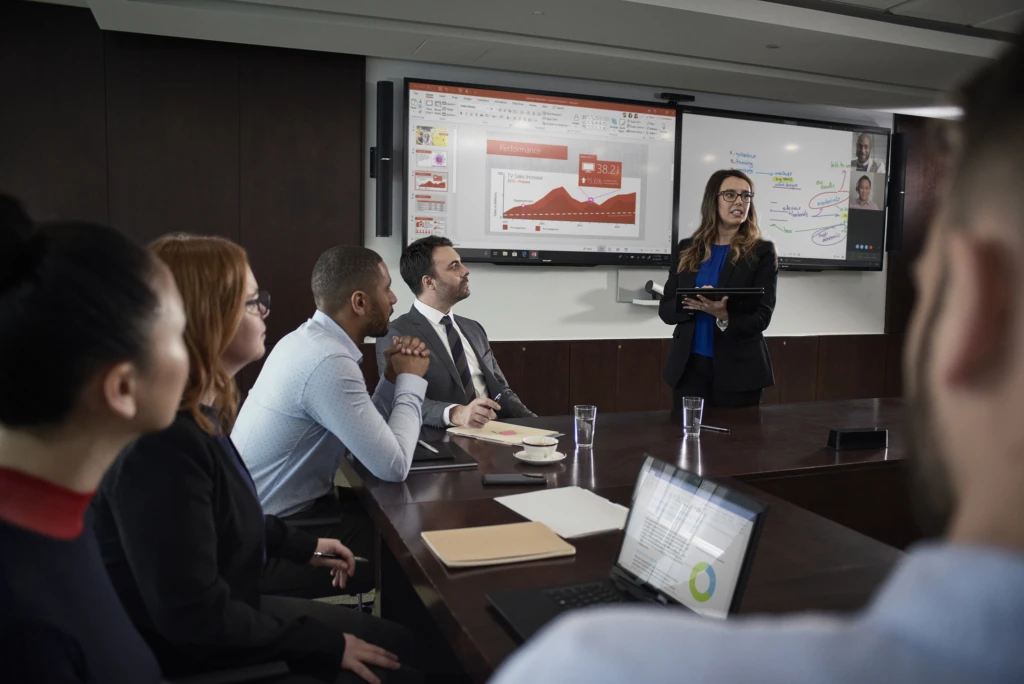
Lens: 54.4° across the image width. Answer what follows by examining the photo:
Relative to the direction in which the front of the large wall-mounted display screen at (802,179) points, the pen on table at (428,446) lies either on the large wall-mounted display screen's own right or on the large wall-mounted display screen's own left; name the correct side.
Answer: on the large wall-mounted display screen's own right

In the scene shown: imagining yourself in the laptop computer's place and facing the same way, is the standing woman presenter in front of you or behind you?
behind

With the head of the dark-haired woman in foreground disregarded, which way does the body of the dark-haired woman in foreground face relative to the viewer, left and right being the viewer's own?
facing away from the viewer and to the right of the viewer

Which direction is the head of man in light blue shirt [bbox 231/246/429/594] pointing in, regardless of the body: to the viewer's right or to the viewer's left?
to the viewer's right

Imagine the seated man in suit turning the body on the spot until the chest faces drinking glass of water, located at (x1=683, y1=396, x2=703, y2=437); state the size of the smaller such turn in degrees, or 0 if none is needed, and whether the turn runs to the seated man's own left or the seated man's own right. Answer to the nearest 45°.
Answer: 0° — they already face it

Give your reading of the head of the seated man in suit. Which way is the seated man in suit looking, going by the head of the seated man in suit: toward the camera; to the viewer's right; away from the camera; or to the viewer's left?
to the viewer's right

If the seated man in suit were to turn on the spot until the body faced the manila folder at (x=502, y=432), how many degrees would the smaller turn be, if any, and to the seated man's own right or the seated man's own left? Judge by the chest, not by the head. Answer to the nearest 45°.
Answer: approximately 45° to the seated man's own right
